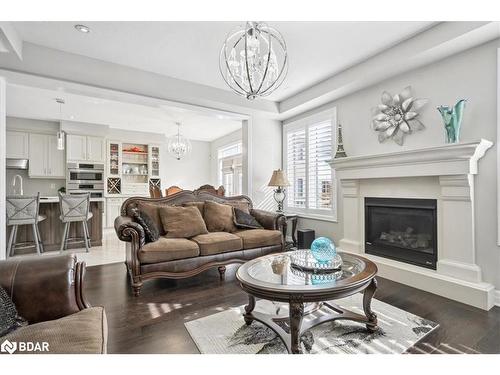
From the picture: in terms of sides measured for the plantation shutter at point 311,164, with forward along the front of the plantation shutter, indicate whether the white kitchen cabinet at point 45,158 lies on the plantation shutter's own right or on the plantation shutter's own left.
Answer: on the plantation shutter's own right

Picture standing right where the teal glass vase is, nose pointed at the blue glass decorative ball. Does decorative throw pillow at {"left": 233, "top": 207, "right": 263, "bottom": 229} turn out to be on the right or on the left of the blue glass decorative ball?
right

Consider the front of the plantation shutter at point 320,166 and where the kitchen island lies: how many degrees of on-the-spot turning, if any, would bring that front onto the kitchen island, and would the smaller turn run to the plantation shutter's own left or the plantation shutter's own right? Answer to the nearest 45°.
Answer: approximately 45° to the plantation shutter's own right

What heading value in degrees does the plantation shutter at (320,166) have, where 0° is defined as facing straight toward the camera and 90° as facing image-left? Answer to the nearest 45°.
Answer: approximately 45°

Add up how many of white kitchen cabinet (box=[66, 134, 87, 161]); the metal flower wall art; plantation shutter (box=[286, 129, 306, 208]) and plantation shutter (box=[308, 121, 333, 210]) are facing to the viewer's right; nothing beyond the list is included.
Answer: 0

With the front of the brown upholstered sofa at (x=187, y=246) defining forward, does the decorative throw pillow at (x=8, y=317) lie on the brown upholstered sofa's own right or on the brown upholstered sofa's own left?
on the brown upholstered sofa's own right

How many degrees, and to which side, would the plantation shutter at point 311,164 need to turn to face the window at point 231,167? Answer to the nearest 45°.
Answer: approximately 90° to its right

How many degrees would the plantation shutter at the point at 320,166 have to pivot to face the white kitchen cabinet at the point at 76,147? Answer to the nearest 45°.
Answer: approximately 45° to its right

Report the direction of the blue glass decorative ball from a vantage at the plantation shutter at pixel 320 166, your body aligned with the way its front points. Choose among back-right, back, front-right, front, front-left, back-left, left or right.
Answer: front-left

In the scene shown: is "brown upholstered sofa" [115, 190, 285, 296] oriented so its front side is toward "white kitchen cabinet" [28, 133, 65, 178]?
no

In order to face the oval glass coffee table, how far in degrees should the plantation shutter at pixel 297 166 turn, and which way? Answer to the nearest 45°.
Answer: approximately 45° to its left

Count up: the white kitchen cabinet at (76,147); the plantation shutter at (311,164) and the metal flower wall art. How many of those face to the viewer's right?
0

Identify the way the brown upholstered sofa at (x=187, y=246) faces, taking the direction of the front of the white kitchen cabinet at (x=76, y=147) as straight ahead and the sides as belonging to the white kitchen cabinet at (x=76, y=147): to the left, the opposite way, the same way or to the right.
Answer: the same way

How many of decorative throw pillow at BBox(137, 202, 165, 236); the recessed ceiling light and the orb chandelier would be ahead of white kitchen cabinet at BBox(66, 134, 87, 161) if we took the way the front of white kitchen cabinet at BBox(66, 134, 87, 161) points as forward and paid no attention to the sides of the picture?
3

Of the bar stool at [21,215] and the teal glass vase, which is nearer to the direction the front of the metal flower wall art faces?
the bar stool

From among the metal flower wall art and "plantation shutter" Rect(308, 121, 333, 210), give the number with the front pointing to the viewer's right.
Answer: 0

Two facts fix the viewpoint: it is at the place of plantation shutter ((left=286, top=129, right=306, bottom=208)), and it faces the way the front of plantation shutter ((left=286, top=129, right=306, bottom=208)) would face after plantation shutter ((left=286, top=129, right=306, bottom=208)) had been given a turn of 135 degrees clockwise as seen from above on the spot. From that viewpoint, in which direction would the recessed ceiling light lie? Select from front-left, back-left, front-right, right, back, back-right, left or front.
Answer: back-left

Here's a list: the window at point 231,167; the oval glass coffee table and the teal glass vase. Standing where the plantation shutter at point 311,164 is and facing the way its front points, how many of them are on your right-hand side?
1

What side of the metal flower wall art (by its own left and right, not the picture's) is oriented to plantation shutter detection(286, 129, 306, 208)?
right

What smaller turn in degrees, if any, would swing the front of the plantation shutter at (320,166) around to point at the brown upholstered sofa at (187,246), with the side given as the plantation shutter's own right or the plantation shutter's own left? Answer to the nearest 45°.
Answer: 0° — it already faces it

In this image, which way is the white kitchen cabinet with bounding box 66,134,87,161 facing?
toward the camera

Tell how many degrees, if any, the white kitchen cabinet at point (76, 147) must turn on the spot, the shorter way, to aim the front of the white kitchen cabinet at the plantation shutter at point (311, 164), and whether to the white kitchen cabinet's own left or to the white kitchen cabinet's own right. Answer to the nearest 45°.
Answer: approximately 45° to the white kitchen cabinet's own left

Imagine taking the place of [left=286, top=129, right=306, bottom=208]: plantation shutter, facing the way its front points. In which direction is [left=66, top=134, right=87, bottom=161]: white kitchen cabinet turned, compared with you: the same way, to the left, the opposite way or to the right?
to the left
